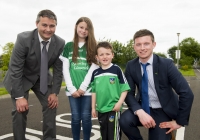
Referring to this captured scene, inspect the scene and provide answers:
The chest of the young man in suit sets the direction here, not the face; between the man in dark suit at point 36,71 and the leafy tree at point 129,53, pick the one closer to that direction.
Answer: the man in dark suit

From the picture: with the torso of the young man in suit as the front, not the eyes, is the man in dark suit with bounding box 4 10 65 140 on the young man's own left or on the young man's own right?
on the young man's own right

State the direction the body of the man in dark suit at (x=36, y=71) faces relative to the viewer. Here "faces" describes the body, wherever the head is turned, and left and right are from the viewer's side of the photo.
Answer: facing the viewer and to the right of the viewer

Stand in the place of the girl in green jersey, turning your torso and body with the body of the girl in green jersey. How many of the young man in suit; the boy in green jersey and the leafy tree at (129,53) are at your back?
1

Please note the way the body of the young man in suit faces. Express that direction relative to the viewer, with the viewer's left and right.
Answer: facing the viewer and to the left of the viewer

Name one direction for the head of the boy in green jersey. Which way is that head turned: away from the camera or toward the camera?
toward the camera

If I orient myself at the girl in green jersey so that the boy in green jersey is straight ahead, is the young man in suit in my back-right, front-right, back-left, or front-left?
front-left

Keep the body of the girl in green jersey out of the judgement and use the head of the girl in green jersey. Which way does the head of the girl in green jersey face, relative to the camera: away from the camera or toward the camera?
toward the camera

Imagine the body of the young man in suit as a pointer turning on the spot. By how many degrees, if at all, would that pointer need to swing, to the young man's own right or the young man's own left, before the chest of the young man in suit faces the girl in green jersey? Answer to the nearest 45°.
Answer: approximately 45° to the young man's own right

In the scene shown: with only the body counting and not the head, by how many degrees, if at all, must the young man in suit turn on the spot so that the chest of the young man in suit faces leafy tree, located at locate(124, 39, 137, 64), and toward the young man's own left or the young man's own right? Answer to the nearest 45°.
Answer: approximately 135° to the young man's own right

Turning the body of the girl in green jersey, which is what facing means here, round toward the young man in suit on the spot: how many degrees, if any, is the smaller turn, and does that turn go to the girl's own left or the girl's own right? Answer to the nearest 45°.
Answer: approximately 45° to the girl's own left

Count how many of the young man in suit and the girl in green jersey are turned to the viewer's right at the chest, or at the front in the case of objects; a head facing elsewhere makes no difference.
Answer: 0

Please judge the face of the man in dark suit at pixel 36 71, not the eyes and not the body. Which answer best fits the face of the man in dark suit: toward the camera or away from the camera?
toward the camera

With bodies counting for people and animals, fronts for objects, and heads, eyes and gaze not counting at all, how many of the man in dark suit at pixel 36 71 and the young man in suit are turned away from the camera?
0

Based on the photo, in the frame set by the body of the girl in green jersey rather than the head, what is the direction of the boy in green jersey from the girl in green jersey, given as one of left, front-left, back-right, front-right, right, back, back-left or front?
front-left

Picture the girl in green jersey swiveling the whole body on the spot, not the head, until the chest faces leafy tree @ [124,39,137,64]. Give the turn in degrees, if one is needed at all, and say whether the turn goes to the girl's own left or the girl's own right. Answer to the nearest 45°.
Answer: approximately 180°
